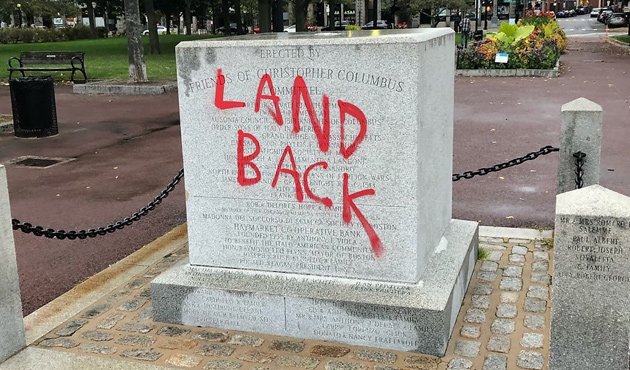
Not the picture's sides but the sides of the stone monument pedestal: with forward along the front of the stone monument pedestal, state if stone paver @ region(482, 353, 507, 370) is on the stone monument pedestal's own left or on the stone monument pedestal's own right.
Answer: on the stone monument pedestal's own left

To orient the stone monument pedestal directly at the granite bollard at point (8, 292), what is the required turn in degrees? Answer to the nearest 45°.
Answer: approximately 90° to its right

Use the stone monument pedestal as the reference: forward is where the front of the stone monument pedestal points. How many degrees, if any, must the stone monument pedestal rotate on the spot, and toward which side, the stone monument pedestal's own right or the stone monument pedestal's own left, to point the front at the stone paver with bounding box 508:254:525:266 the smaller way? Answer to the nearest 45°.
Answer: approximately 135° to the stone monument pedestal's own left

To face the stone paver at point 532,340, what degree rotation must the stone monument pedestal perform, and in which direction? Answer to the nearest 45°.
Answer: approximately 90° to its left

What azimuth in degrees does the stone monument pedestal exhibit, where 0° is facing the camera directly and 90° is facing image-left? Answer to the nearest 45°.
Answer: approximately 0°

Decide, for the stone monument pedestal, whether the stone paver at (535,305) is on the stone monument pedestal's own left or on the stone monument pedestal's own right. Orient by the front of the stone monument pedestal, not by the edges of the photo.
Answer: on the stone monument pedestal's own left

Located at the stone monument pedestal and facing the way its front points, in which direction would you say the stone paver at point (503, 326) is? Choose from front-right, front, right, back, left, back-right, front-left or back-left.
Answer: left

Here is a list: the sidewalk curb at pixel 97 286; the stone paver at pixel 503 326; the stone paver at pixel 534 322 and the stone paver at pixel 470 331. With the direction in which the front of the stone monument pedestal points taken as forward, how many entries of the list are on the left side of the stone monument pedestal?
3

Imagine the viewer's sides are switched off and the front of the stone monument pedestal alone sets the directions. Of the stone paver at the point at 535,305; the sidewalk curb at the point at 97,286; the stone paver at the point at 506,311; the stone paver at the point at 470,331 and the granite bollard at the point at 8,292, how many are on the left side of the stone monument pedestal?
3

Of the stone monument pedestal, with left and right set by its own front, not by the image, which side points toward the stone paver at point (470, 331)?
left

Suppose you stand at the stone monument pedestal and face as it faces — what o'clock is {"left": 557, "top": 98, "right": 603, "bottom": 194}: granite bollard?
The granite bollard is roughly at 8 o'clock from the stone monument pedestal.

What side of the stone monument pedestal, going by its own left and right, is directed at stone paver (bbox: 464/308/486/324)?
left

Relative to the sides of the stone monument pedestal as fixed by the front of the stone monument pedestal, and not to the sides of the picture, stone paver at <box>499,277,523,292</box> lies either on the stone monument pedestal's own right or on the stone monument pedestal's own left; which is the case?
on the stone monument pedestal's own left

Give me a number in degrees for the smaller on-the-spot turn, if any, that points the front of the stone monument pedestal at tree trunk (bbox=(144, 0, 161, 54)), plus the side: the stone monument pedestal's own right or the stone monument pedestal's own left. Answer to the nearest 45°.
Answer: approximately 180°

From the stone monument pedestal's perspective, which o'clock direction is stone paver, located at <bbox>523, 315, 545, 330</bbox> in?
The stone paver is roughly at 9 o'clock from the stone monument pedestal.
